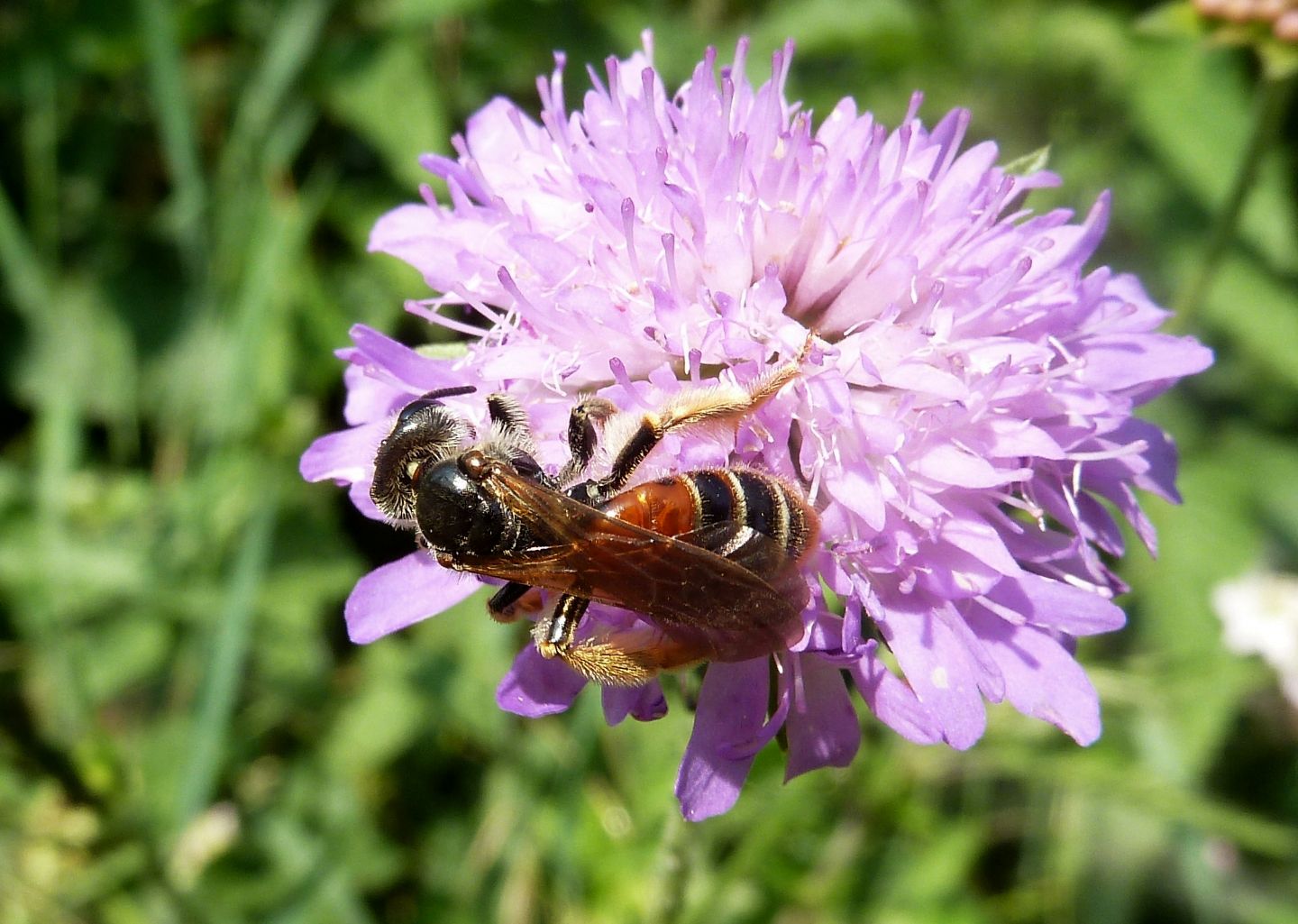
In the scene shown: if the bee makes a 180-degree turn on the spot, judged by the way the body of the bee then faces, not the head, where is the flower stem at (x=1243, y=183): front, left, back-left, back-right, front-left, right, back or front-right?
front-left

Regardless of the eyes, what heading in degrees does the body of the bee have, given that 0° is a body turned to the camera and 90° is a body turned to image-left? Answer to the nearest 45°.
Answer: approximately 90°

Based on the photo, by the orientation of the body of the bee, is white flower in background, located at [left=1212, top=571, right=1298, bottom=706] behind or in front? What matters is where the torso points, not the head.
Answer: behind

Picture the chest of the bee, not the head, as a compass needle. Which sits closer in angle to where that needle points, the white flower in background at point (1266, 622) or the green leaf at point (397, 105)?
the green leaf

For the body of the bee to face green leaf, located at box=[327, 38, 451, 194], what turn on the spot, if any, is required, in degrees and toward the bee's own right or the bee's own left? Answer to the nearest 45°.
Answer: approximately 90° to the bee's own right
